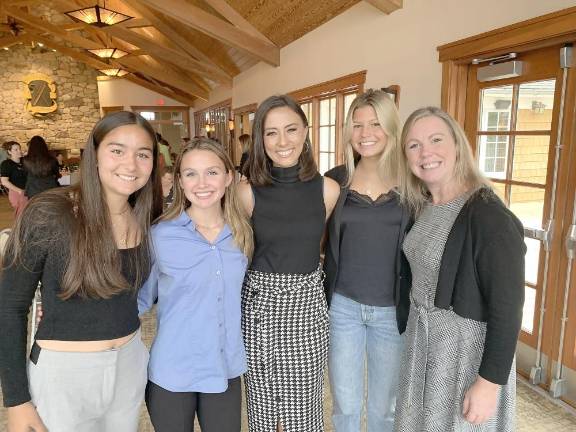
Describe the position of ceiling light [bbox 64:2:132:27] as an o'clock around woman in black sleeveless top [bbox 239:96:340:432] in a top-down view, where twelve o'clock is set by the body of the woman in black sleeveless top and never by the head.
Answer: The ceiling light is roughly at 5 o'clock from the woman in black sleeveless top.

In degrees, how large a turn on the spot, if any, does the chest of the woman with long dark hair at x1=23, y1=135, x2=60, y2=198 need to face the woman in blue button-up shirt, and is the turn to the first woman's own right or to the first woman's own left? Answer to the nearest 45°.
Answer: approximately 180°

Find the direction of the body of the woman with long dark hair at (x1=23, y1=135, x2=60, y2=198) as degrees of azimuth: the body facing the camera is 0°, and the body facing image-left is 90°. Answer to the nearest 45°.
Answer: approximately 180°

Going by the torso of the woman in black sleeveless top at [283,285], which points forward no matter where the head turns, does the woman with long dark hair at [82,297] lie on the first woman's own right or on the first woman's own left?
on the first woman's own right

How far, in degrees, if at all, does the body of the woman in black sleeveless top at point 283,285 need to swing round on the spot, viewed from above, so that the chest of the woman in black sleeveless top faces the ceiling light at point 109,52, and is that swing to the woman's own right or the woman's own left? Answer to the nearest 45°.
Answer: approximately 135° to the woman's own right

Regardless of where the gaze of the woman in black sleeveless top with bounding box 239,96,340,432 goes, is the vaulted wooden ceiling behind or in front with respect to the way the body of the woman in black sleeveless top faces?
behind

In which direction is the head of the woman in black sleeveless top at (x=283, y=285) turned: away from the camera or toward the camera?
toward the camera

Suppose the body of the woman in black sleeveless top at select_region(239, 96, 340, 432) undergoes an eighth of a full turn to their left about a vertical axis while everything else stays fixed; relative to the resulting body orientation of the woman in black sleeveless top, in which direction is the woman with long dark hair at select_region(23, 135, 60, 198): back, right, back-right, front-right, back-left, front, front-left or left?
back

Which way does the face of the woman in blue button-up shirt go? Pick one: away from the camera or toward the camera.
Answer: toward the camera

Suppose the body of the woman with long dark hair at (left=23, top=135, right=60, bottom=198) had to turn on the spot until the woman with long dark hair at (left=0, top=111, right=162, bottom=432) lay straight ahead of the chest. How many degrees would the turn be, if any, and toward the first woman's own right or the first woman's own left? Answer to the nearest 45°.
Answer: approximately 180°

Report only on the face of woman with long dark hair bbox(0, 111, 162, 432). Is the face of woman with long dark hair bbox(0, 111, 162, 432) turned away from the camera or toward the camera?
toward the camera

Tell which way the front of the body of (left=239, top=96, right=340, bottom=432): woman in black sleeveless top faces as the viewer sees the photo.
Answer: toward the camera

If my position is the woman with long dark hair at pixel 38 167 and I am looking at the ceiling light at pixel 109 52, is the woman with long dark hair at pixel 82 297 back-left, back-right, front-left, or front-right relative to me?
back-right
